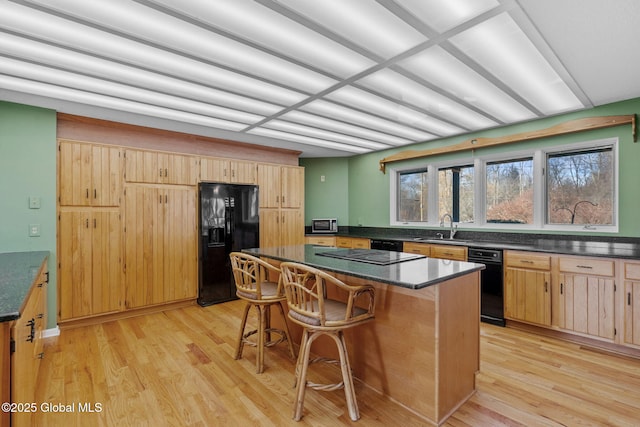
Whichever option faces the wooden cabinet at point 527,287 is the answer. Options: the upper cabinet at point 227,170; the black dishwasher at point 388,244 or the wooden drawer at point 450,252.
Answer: the upper cabinet

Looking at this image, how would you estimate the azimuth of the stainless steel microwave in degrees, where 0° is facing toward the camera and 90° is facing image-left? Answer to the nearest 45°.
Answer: approximately 0°

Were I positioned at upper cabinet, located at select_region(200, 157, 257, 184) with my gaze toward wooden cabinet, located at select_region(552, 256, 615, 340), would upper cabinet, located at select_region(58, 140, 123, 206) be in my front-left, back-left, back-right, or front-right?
back-right

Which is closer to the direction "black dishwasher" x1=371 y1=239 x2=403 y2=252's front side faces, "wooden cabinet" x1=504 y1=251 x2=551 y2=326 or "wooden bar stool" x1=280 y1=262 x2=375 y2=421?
the wooden bar stool

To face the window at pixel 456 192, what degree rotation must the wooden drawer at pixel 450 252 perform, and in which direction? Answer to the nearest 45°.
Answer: approximately 135° to its right

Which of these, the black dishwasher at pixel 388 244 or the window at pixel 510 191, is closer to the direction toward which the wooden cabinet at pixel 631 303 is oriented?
the black dishwasher

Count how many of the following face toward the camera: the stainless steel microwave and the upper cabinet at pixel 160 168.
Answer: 2

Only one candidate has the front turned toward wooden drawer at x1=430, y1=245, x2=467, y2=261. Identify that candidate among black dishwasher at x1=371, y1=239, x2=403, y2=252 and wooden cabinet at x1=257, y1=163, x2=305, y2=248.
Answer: wooden cabinet at x1=257, y1=163, x2=305, y2=248

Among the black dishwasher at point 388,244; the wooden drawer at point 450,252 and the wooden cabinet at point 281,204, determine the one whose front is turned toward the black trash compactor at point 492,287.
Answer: the wooden cabinet at point 281,204
